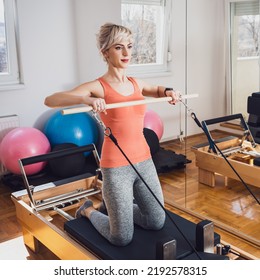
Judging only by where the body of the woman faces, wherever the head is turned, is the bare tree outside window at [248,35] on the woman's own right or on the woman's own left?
on the woman's own left

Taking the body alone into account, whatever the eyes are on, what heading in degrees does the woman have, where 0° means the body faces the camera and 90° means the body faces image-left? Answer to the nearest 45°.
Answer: approximately 315°
